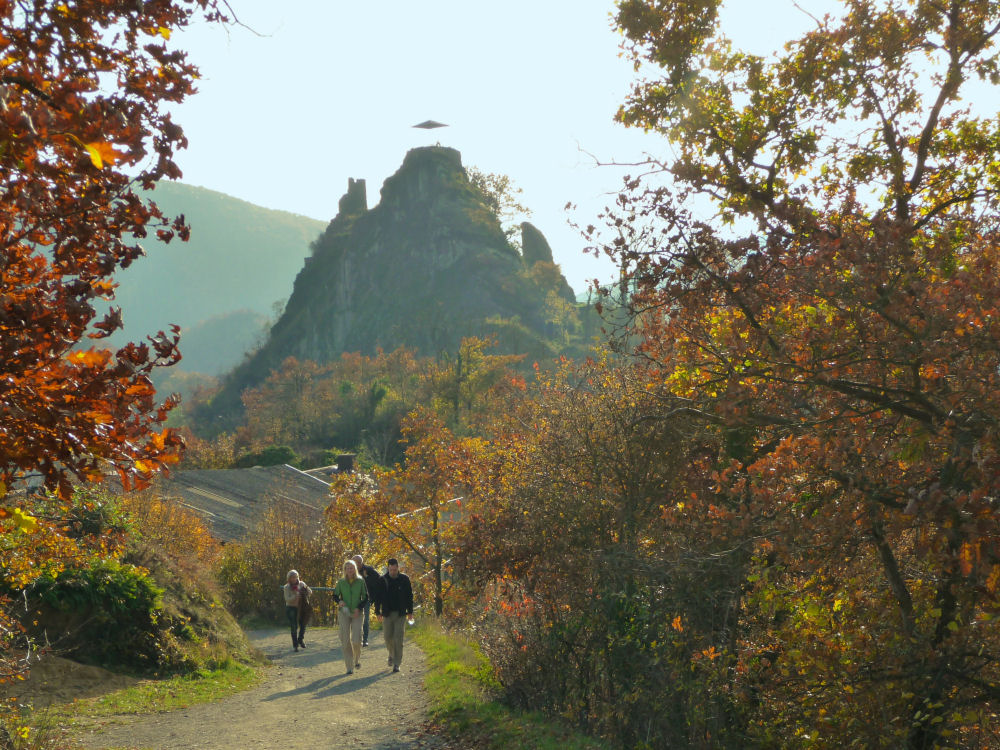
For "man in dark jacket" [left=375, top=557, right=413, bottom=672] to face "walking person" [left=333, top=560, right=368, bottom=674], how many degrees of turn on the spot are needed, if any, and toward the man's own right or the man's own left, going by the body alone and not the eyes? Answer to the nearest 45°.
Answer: approximately 135° to the man's own right

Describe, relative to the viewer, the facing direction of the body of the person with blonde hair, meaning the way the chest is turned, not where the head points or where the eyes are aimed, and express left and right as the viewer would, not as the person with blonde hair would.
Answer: facing the viewer

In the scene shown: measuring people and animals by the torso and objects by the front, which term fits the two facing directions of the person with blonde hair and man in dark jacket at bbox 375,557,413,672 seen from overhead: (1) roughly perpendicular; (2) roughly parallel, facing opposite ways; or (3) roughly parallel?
roughly parallel

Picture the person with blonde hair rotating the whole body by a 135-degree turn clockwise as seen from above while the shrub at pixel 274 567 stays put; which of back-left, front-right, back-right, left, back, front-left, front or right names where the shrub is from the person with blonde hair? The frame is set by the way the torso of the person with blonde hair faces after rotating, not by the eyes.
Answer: front-right

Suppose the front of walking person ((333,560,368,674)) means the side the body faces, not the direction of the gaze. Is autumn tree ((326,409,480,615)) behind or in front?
behind

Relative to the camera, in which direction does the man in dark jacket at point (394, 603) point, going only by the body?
toward the camera

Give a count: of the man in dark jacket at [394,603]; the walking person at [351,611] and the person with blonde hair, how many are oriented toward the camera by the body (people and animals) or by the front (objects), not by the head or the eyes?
3

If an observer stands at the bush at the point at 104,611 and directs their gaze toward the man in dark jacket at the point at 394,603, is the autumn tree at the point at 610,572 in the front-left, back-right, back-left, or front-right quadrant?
front-right

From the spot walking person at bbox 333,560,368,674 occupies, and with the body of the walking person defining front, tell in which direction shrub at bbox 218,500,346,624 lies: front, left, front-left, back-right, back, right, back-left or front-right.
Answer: back

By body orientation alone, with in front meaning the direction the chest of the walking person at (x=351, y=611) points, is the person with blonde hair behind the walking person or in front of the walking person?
behind

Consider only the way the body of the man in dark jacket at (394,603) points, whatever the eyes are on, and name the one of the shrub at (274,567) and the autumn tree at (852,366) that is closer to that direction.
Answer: the autumn tree

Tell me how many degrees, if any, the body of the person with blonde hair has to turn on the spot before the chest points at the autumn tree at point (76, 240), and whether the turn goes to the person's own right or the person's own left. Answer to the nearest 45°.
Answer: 0° — they already face it
